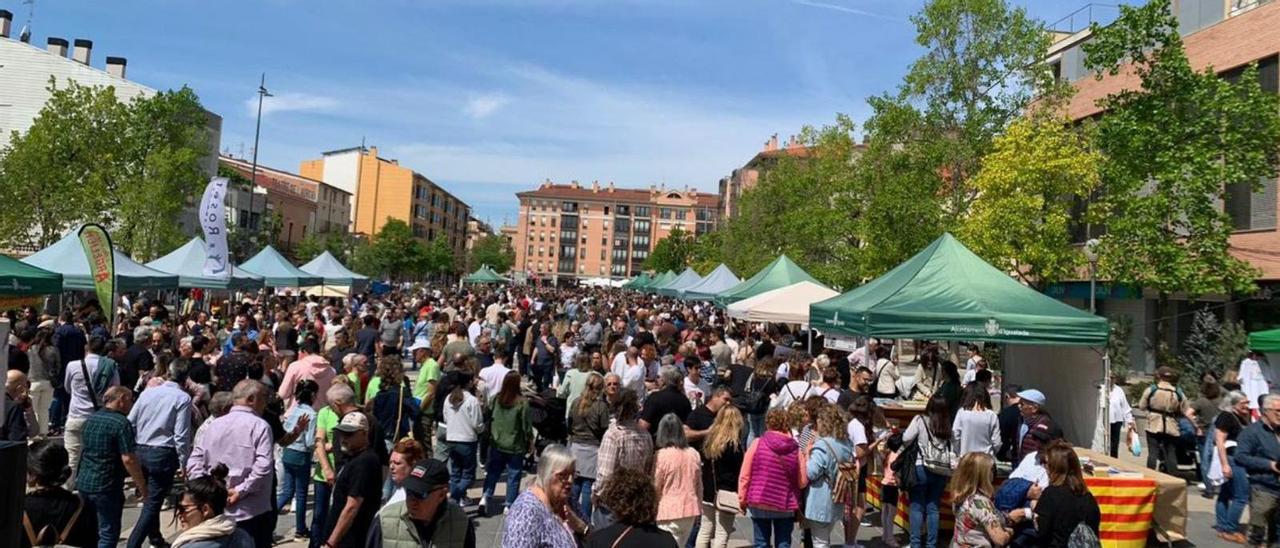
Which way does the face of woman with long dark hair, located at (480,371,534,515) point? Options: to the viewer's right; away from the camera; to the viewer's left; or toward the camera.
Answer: away from the camera

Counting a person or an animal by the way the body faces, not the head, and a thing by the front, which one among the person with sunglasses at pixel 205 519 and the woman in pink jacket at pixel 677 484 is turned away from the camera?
the woman in pink jacket

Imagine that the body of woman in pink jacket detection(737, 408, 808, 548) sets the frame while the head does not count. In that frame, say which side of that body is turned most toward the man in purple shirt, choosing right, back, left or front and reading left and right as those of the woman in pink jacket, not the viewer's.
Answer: left

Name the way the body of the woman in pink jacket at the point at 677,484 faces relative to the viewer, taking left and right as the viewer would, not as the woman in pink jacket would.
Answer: facing away from the viewer

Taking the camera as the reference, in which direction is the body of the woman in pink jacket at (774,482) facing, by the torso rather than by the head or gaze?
away from the camera

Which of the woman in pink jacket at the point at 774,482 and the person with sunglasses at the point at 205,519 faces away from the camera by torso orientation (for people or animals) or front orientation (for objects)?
the woman in pink jacket

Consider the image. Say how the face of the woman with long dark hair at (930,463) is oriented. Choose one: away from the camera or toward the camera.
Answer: away from the camera

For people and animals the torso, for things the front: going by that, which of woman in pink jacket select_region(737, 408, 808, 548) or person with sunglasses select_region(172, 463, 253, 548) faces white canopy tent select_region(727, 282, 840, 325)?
the woman in pink jacket

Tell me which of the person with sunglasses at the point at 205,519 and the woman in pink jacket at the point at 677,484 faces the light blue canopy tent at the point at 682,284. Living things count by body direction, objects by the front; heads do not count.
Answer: the woman in pink jacket

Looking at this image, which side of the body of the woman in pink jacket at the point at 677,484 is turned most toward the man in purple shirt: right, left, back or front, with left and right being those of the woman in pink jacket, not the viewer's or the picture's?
left

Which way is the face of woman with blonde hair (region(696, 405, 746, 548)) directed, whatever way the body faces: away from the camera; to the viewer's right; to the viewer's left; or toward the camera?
away from the camera

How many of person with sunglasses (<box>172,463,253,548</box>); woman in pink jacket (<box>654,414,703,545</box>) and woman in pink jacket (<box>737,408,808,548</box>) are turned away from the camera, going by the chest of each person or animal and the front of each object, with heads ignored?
2
